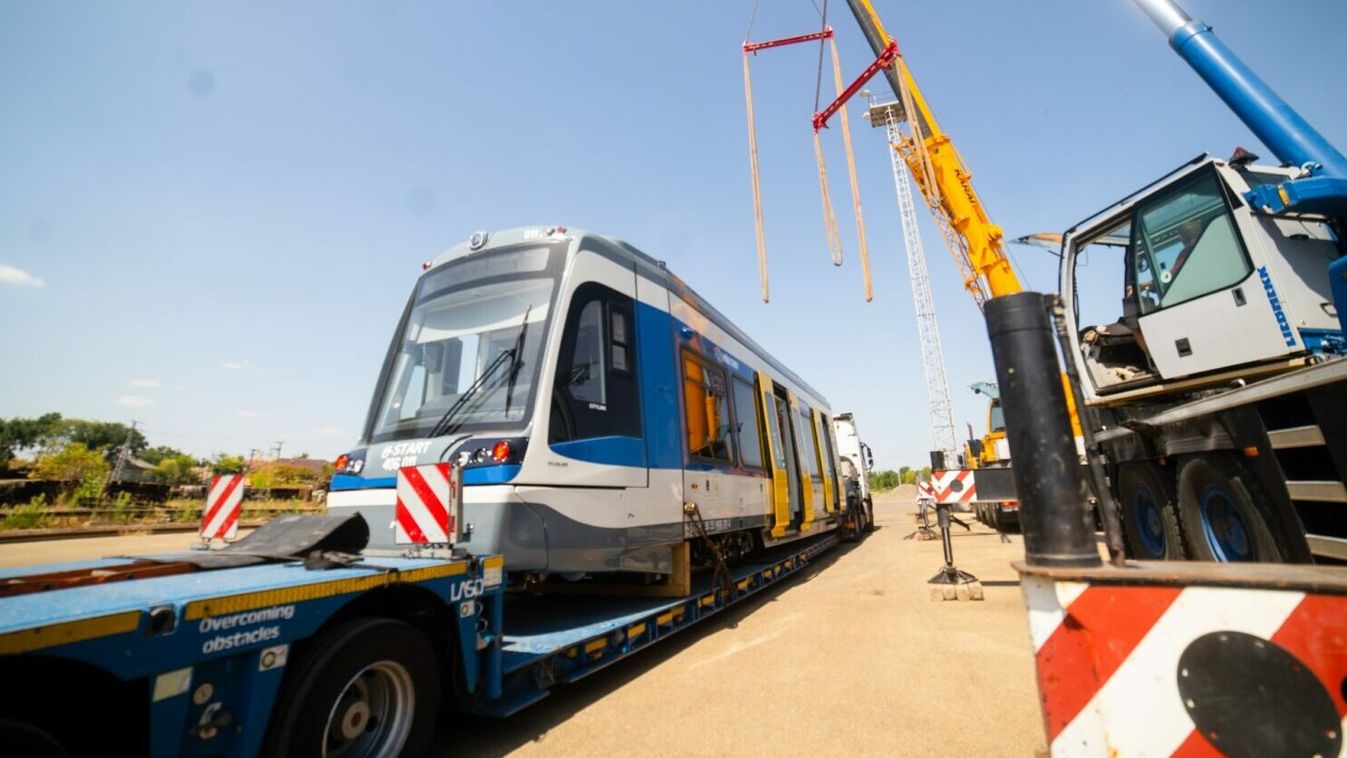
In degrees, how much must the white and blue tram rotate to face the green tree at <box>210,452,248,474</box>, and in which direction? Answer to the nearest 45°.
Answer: approximately 90° to its right

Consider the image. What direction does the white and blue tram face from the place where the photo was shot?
facing the viewer and to the left of the viewer

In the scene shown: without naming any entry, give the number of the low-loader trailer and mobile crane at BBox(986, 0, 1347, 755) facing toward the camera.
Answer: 0

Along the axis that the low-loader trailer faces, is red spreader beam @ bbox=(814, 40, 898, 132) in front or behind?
in front

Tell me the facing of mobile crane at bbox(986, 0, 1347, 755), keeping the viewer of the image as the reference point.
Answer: facing away from the viewer and to the left of the viewer

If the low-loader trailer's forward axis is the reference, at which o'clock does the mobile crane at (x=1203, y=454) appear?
The mobile crane is roughly at 2 o'clock from the low-loader trailer.

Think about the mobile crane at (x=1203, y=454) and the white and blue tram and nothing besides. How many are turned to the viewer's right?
0

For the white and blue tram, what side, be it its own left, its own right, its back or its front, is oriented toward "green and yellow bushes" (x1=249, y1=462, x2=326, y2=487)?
right

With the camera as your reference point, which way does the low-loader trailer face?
facing away from the viewer and to the right of the viewer

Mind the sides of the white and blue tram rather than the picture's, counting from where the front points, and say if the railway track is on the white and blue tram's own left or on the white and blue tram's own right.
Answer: on the white and blue tram's own right

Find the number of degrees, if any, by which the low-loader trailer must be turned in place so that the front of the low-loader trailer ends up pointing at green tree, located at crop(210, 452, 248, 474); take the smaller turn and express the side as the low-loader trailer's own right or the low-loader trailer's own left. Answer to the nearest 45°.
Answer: approximately 45° to the low-loader trailer's own left
